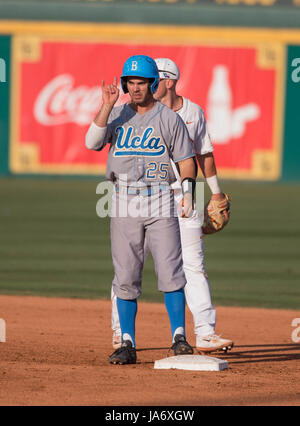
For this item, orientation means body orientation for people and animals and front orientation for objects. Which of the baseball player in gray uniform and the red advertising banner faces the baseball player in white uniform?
the red advertising banner

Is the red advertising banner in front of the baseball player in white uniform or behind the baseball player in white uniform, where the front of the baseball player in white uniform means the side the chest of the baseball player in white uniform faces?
behind

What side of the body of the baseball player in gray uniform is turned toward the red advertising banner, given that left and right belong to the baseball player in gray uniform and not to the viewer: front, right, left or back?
back

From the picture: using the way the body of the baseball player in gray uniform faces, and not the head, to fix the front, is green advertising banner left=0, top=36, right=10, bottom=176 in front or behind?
behind

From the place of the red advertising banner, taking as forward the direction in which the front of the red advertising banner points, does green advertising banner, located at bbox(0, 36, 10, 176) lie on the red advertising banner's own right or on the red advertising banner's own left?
on the red advertising banner's own right

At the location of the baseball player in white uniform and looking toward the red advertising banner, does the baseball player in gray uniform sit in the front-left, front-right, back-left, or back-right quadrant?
back-left

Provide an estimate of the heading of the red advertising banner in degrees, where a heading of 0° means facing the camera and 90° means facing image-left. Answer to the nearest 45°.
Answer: approximately 0°

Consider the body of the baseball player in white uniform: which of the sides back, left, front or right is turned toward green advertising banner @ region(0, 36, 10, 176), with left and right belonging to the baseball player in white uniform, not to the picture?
back
